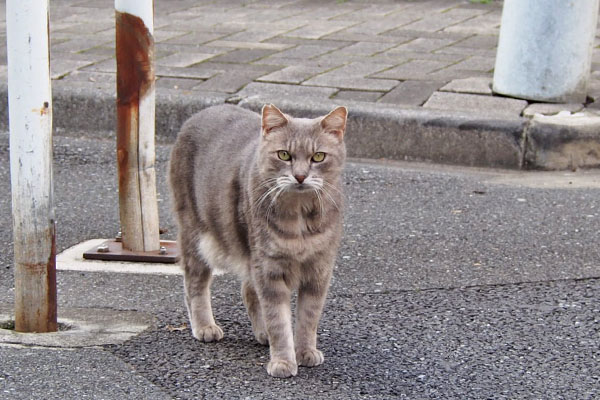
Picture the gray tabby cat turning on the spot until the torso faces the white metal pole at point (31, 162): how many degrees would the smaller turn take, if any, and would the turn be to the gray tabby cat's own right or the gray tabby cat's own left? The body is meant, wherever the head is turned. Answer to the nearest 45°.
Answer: approximately 135° to the gray tabby cat's own right

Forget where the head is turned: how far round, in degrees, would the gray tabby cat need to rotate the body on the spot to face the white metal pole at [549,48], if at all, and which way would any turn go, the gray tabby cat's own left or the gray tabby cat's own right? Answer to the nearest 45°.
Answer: approximately 90° to the gray tabby cat's own left

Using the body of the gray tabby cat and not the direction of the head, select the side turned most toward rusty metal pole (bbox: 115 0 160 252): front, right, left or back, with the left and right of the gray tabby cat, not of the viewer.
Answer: back

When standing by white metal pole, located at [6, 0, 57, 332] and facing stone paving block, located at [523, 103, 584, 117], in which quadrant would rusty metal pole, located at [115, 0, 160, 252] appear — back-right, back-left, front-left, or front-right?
front-left

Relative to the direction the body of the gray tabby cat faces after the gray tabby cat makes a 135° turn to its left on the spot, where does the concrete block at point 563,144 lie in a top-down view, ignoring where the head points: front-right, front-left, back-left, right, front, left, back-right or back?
front-right
